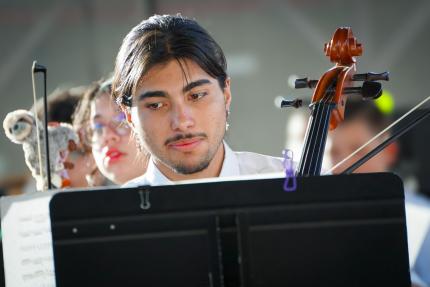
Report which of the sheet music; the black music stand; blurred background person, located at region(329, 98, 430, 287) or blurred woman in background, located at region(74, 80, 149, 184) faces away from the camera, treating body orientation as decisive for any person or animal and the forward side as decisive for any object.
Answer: the black music stand

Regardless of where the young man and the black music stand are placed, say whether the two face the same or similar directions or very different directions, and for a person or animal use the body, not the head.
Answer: very different directions

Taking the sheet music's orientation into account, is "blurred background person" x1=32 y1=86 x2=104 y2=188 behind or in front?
behind

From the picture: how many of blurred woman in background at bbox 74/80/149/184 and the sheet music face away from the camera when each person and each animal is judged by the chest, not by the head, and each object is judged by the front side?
0

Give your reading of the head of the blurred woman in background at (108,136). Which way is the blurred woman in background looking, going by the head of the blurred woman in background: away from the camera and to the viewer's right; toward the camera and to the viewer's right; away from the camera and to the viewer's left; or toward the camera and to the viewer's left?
toward the camera and to the viewer's right

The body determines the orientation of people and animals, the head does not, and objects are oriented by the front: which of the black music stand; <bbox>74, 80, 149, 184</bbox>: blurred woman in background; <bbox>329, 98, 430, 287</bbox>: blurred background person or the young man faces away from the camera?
the black music stand

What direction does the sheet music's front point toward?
toward the camera

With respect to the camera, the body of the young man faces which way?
toward the camera

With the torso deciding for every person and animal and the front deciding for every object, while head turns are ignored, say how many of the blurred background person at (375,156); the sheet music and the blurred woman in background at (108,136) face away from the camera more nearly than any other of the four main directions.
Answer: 0
